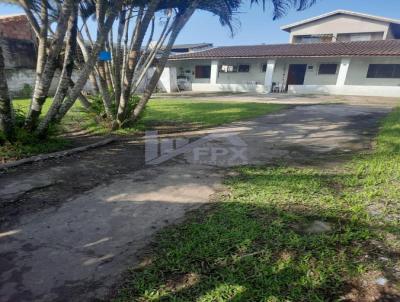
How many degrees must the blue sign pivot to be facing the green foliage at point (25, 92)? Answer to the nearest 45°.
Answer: approximately 135° to its right

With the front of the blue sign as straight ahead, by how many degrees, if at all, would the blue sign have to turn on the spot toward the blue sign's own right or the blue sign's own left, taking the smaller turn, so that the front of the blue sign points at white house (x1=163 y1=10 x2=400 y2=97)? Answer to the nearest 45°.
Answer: approximately 135° to the blue sign's own left

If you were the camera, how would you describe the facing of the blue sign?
facing the viewer

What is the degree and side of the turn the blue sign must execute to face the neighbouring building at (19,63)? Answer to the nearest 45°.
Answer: approximately 135° to its right
